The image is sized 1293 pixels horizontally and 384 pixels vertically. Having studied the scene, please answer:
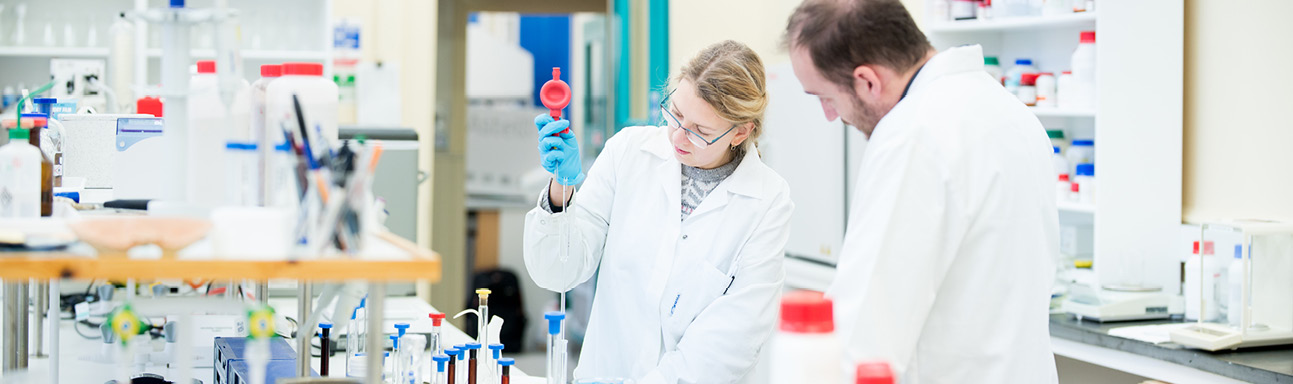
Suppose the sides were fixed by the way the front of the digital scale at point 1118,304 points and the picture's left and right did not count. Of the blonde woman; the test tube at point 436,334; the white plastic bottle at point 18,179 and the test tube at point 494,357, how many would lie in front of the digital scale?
4

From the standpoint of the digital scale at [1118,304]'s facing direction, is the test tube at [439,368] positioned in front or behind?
in front

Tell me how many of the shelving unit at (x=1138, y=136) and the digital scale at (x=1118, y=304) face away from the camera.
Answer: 0

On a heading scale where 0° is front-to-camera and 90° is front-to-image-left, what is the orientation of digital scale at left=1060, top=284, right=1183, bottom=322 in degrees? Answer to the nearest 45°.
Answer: approximately 45°

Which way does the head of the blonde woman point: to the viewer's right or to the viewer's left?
to the viewer's left

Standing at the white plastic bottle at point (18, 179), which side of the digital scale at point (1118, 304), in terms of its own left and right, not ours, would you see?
front

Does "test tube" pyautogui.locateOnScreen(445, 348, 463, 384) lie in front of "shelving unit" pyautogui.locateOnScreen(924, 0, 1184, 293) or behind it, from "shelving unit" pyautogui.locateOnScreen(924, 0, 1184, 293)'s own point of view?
in front

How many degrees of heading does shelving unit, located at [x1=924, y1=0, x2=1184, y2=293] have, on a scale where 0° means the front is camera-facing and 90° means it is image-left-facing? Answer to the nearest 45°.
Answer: approximately 45°

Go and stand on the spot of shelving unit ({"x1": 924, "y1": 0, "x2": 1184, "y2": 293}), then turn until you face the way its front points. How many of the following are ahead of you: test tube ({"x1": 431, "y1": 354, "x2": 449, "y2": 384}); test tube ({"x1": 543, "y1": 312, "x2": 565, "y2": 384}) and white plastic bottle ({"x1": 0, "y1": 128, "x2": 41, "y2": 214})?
3

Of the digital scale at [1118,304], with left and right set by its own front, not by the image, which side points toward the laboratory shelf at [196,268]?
front
